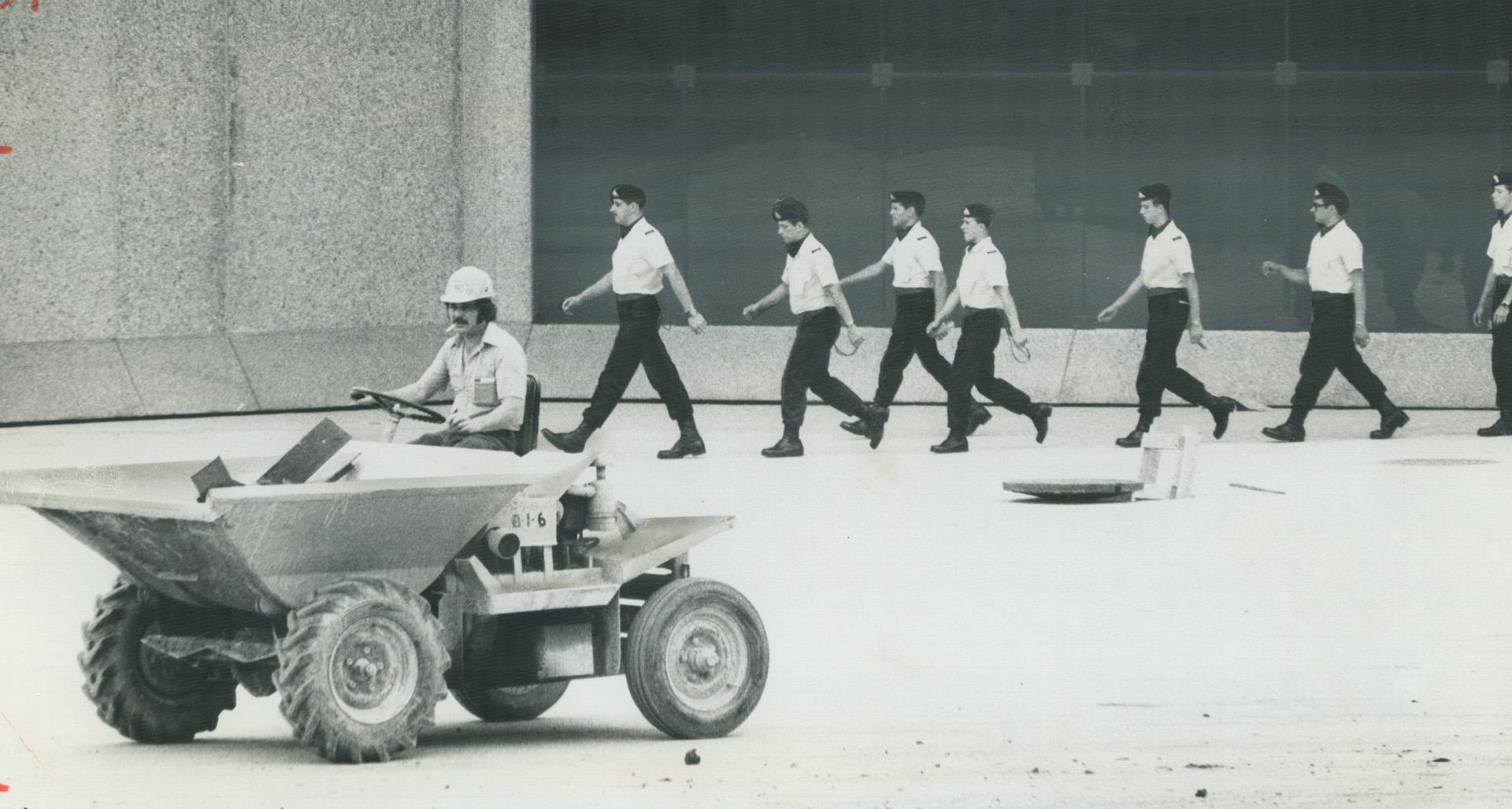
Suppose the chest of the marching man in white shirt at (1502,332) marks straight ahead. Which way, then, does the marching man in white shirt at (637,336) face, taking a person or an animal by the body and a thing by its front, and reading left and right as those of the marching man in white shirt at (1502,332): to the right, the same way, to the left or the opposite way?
the same way

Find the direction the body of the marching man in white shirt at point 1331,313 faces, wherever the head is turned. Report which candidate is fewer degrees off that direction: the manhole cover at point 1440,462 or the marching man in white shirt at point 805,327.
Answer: the marching man in white shirt

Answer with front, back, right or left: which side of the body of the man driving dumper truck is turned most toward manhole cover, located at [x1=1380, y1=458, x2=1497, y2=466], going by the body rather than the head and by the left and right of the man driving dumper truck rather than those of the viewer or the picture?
back

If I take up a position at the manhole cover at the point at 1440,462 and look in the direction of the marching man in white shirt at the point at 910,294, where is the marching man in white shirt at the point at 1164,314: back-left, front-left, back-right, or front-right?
front-right

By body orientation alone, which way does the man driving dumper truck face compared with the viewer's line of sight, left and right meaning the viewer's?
facing the viewer and to the left of the viewer

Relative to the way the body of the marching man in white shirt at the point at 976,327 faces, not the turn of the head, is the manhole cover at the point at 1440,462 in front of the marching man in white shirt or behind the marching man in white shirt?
behind

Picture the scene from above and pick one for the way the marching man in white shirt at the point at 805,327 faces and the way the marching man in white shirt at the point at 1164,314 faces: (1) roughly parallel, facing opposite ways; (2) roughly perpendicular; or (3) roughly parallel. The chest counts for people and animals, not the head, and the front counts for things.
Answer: roughly parallel

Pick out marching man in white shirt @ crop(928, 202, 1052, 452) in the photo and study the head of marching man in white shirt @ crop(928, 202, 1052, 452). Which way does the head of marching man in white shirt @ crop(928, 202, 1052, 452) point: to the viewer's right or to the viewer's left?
to the viewer's left

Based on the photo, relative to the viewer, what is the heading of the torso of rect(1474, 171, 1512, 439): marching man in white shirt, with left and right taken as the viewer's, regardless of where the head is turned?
facing to the left of the viewer

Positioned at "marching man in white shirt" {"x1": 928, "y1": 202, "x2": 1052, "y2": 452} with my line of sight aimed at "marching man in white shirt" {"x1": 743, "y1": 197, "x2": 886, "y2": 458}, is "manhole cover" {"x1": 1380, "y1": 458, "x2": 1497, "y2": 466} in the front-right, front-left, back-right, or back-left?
back-left

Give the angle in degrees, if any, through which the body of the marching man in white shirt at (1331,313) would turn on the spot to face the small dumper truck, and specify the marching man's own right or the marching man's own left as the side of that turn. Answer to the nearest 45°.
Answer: approximately 90° to the marching man's own left

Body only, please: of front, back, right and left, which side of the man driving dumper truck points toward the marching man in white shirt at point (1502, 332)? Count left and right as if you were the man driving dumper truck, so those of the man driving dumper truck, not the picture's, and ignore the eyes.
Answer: back

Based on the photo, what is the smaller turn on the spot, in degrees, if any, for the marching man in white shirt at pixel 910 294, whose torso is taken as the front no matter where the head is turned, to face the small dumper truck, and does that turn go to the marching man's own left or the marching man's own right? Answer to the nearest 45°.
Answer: approximately 90° to the marching man's own left

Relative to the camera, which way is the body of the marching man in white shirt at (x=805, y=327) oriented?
to the viewer's left

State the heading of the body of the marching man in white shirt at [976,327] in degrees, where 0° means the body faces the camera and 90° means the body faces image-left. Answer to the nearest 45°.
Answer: approximately 90°

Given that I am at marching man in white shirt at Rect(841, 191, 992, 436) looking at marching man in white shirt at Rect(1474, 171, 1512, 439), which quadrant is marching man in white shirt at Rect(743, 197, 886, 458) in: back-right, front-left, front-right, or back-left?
back-right

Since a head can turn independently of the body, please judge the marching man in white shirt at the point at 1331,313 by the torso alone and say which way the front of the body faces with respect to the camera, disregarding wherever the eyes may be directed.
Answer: to the viewer's left

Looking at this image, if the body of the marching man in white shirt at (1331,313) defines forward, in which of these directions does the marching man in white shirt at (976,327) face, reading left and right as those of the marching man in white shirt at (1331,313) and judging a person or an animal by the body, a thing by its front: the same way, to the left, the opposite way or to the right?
the same way

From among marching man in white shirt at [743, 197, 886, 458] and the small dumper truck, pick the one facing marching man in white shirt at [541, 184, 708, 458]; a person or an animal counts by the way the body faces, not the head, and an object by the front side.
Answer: marching man in white shirt at [743, 197, 886, 458]

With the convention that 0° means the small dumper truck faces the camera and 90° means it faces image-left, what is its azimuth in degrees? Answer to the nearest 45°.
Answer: approximately 45°

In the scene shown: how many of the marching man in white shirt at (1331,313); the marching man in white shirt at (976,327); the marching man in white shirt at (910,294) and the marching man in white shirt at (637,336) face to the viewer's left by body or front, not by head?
4

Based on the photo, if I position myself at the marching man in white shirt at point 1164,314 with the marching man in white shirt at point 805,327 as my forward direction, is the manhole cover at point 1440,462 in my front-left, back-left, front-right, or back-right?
back-left

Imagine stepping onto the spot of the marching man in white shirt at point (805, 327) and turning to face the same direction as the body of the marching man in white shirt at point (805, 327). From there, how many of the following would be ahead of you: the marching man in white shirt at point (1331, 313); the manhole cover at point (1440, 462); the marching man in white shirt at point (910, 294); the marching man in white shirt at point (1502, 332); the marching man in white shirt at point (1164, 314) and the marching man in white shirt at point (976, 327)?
0
